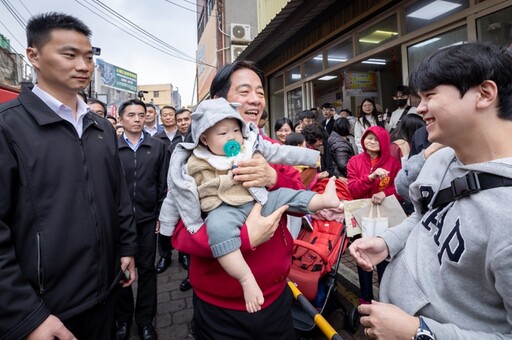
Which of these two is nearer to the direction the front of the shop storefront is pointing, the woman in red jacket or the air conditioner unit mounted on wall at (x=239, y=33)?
the woman in red jacket

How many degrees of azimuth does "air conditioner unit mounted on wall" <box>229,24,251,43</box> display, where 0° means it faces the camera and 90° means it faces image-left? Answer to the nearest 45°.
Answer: approximately 0°

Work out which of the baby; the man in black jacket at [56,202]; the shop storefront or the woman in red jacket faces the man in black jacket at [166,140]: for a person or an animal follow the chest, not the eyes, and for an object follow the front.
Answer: the shop storefront

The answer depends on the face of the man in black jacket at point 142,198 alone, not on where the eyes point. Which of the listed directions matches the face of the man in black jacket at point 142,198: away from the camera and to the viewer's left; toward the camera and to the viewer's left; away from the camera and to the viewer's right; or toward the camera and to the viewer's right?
toward the camera and to the viewer's right

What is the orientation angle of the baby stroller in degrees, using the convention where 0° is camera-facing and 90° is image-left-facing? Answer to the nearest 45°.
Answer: approximately 45°

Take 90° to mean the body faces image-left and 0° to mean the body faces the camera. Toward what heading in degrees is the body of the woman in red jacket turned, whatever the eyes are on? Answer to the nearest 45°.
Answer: approximately 0°

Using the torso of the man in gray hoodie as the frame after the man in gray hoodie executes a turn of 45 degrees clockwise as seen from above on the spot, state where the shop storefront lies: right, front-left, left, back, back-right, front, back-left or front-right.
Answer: right

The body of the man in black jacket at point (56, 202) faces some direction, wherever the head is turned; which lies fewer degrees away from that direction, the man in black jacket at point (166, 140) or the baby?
the baby

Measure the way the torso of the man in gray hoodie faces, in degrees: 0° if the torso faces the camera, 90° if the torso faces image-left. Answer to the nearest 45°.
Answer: approximately 45°
